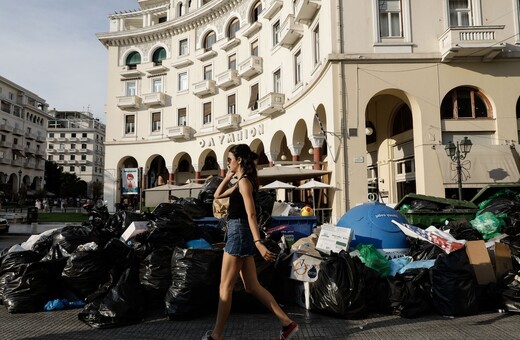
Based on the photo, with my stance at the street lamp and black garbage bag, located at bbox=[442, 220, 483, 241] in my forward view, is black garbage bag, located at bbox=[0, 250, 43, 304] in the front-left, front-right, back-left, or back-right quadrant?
front-right

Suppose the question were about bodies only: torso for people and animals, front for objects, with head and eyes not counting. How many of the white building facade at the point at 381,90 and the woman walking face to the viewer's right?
0

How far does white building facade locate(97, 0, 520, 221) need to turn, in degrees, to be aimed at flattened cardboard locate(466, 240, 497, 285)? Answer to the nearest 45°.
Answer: approximately 45° to its left

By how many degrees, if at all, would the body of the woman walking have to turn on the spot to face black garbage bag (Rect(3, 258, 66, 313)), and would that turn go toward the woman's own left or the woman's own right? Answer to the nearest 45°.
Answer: approximately 45° to the woman's own right

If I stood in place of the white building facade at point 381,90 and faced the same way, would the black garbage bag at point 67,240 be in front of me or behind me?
in front

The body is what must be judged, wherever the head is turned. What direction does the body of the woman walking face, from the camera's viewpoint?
to the viewer's left

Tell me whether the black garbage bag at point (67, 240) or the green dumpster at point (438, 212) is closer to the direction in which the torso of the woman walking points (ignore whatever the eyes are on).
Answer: the black garbage bag

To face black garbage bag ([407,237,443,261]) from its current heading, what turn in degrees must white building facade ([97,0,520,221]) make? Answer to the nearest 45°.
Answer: approximately 45° to its left

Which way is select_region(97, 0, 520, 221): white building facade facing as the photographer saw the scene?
facing the viewer and to the left of the viewer

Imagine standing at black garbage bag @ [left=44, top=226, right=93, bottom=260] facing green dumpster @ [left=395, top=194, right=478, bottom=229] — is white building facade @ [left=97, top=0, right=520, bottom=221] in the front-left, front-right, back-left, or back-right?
front-left

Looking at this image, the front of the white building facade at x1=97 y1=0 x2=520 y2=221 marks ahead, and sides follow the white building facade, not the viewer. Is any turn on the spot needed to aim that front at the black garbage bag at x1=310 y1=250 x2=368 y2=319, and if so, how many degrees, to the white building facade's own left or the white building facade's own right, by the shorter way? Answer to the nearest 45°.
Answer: approximately 45° to the white building facade's own left

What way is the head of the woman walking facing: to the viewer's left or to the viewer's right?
to the viewer's left

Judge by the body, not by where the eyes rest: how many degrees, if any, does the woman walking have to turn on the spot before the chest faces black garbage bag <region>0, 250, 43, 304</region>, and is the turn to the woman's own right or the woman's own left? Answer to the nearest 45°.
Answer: approximately 45° to the woman's own right
